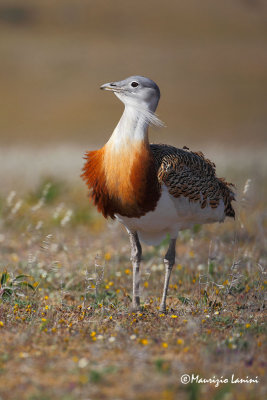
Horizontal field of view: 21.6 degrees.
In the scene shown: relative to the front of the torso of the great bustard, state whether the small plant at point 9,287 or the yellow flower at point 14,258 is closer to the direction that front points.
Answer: the small plant

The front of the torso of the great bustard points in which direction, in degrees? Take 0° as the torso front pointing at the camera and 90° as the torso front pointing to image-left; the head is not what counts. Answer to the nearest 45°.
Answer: approximately 45°

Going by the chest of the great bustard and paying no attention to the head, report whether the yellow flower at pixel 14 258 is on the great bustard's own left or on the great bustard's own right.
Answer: on the great bustard's own right

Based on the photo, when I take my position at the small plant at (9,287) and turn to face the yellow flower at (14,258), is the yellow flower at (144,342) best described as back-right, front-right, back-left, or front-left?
back-right

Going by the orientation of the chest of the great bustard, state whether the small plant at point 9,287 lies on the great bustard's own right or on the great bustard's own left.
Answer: on the great bustard's own right
